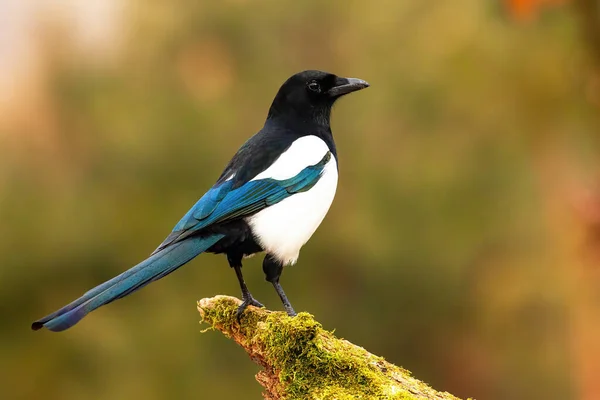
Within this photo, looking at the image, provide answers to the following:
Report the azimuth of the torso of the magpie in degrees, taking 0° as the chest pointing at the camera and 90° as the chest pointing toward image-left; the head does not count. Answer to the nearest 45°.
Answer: approximately 270°

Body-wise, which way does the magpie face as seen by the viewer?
to the viewer's right
